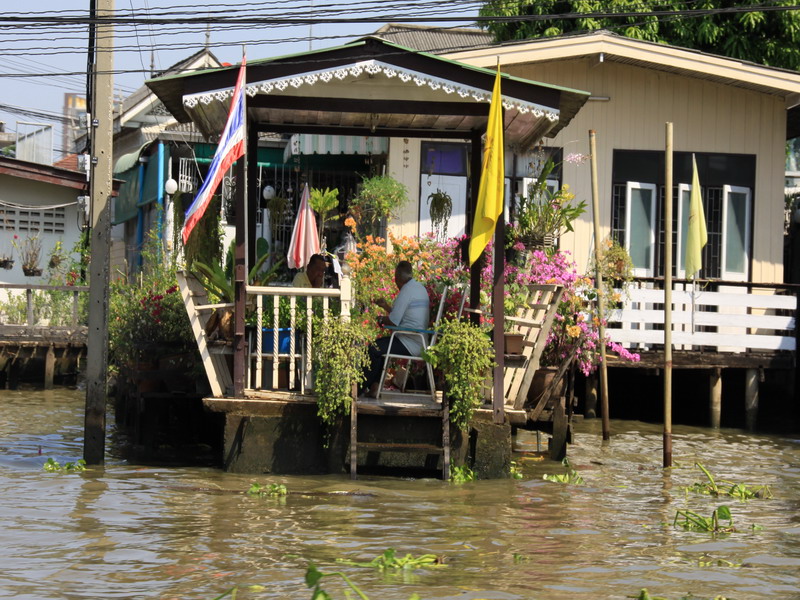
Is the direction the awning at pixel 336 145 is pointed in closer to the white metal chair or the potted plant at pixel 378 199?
the white metal chair

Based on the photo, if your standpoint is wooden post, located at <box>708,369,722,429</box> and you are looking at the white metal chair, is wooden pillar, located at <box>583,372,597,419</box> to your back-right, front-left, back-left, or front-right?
front-right

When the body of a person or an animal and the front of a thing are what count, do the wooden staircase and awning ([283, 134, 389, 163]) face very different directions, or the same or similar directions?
same or similar directions

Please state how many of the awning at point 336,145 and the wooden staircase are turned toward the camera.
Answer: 2

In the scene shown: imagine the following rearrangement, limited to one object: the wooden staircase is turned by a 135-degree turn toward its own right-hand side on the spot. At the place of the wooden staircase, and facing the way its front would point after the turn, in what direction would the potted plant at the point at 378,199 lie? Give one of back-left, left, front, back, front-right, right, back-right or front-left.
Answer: front-right

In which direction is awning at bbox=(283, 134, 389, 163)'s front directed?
toward the camera

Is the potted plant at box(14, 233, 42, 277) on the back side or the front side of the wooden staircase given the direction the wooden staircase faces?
on the back side

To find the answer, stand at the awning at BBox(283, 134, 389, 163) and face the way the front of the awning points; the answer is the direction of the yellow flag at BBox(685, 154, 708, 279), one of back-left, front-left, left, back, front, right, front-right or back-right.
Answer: front-left

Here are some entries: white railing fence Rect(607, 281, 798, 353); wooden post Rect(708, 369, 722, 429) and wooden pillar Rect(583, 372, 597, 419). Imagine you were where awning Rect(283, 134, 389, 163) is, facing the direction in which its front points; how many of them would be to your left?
3

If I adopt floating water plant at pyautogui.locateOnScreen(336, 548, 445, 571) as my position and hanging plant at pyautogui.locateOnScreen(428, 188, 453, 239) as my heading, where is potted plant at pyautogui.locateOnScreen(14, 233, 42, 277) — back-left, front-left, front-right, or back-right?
front-left

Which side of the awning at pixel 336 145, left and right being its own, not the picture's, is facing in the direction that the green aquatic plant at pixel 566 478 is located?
front

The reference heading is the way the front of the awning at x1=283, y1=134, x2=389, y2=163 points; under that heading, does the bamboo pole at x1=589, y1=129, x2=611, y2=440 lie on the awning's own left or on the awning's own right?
on the awning's own left

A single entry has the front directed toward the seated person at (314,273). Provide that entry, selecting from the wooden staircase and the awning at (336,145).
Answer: the awning

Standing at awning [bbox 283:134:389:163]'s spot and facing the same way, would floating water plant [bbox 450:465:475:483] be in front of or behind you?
in front

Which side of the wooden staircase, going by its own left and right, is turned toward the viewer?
front

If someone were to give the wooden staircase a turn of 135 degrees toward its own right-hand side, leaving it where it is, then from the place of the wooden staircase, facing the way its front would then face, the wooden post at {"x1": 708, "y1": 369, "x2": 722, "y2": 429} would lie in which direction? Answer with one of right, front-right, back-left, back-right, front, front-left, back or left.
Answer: right

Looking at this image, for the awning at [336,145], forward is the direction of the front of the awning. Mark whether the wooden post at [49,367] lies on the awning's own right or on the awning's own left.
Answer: on the awning's own right
